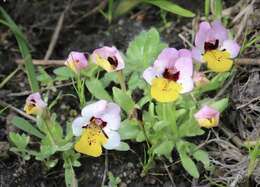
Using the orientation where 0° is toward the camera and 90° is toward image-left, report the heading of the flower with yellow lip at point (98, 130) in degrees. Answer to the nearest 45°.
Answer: approximately 0°

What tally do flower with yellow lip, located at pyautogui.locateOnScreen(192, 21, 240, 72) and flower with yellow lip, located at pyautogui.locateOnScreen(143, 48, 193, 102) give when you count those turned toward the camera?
2

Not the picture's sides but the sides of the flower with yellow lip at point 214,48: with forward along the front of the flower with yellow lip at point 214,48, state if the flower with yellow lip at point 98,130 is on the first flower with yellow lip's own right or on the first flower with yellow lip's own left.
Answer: on the first flower with yellow lip's own right

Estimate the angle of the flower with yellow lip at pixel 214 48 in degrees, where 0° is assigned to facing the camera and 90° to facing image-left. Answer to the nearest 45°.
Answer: approximately 0°

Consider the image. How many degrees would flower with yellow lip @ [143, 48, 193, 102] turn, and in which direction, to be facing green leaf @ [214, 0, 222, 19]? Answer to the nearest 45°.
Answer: approximately 180°

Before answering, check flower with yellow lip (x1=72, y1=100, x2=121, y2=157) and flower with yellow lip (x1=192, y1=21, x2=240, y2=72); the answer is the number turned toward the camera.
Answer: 2
